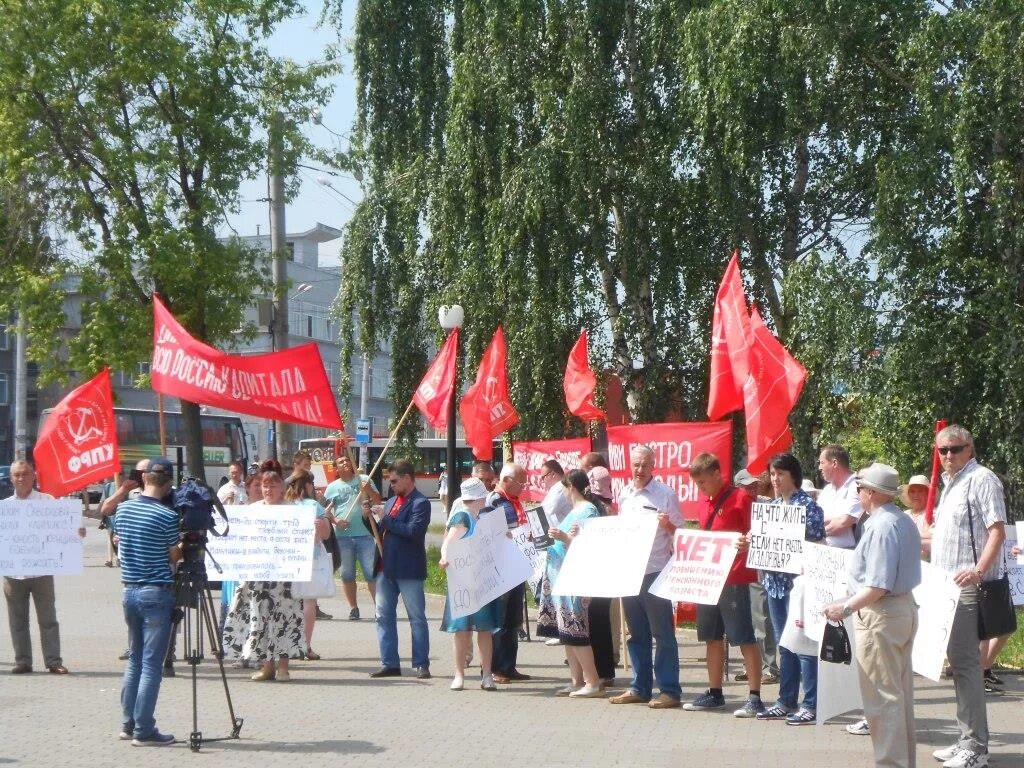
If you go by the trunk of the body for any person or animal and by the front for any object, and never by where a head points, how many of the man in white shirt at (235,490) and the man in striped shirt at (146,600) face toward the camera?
1

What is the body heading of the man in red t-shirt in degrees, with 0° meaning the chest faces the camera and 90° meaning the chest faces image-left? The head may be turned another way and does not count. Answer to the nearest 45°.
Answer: approximately 45°

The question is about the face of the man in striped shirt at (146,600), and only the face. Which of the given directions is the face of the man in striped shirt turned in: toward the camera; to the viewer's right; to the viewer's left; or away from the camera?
away from the camera

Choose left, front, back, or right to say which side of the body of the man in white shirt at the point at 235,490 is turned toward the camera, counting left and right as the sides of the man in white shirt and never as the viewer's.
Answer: front

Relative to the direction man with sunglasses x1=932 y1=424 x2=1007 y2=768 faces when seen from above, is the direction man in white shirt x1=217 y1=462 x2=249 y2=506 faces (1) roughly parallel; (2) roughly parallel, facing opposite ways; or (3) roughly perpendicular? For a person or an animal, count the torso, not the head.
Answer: roughly perpendicular

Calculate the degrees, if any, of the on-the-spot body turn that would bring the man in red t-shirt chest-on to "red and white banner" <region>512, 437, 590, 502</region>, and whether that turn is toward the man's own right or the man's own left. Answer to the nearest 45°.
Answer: approximately 135° to the man's own right

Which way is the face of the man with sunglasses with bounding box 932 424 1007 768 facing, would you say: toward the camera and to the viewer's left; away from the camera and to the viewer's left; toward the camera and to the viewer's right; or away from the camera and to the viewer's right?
toward the camera and to the viewer's left

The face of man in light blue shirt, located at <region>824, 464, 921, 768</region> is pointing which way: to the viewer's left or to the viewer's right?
to the viewer's left

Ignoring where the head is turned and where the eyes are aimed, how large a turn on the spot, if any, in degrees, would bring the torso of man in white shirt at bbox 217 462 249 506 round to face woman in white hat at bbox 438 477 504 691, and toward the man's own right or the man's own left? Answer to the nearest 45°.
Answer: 0° — they already face them

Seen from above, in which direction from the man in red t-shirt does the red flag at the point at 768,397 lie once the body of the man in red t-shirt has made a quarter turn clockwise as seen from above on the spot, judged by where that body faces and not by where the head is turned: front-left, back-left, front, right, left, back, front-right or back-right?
front-right

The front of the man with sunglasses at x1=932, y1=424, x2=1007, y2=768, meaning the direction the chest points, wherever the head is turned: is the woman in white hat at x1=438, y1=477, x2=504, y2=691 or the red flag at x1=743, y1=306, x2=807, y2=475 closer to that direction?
the woman in white hat

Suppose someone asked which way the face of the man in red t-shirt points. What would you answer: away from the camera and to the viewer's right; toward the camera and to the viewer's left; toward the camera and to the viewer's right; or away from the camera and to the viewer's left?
toward the camera and to the viewer's left

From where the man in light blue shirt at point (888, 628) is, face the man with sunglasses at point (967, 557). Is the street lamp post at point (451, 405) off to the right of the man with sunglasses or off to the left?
left

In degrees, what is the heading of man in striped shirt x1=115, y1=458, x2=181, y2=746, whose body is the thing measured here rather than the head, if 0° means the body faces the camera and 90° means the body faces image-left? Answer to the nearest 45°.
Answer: approximately 225°

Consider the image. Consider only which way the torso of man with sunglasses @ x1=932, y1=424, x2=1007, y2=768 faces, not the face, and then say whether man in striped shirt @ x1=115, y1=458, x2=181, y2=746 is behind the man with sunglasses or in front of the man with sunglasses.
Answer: in front
